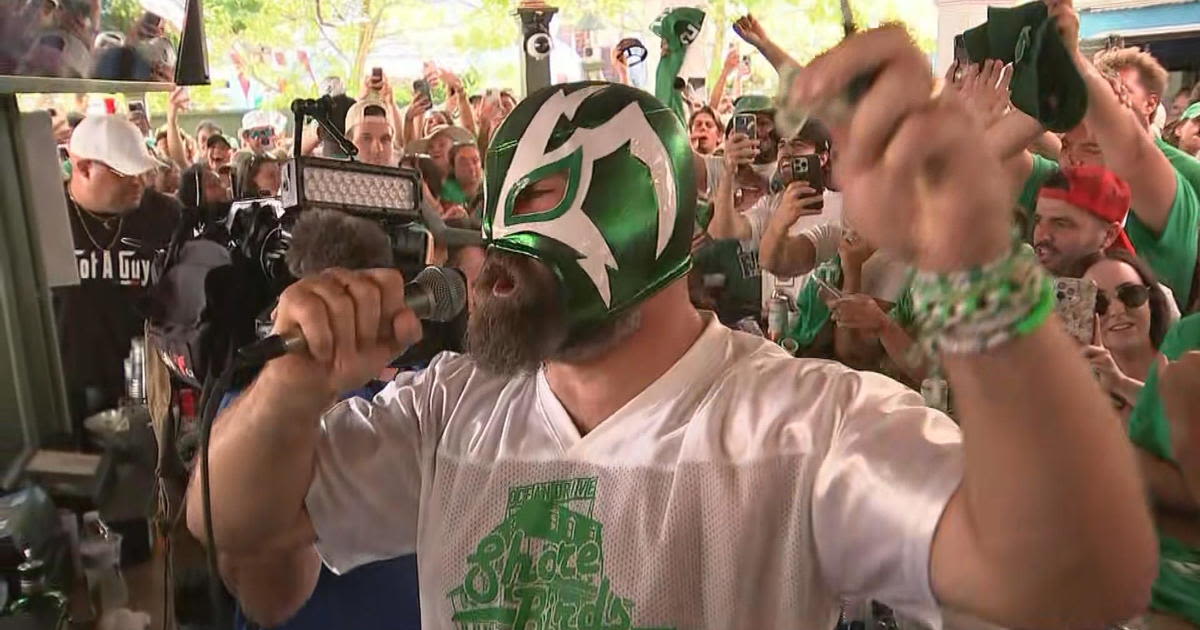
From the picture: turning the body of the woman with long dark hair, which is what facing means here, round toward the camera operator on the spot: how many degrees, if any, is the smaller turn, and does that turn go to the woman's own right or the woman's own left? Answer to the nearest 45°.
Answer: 0° — they already face them

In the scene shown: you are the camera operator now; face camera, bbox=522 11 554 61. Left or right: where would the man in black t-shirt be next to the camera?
left

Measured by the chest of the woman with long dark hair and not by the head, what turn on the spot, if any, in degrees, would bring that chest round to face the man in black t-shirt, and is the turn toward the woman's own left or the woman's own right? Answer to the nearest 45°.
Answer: approximately 45° to the woman's own right

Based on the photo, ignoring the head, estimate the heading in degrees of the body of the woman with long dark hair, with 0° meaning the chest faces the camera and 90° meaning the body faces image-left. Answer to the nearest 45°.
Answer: approximately 45°

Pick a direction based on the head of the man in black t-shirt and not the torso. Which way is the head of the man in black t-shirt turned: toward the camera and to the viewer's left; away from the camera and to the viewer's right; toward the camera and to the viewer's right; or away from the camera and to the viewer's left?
toward the camera and to the viewer's right

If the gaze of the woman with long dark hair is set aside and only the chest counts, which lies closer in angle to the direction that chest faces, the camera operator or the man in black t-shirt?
the camera operator

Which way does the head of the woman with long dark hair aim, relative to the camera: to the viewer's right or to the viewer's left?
to the viewer's left
